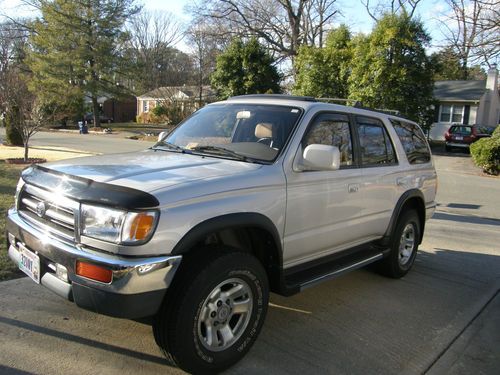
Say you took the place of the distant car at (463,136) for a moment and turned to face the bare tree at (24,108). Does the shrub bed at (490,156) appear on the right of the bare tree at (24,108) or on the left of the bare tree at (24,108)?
left

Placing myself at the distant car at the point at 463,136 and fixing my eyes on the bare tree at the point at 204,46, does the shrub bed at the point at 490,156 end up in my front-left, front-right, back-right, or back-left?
back-left

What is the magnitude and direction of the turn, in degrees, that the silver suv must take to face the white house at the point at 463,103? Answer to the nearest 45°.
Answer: approximately 180°

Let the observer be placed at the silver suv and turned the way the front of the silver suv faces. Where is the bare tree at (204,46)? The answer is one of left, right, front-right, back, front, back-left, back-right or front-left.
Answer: back-right

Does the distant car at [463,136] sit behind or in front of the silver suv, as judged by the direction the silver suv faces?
behind

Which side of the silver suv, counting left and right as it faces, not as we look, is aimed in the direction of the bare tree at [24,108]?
right

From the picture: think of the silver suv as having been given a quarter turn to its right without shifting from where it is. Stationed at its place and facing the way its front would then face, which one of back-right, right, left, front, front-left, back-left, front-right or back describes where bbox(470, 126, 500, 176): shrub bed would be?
right

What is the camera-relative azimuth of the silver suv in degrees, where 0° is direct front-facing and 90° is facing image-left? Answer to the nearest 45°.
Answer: approximately 45°

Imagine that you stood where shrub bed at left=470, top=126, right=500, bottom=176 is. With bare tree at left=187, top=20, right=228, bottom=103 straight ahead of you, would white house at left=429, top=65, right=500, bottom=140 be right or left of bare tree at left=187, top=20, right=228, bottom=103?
right
